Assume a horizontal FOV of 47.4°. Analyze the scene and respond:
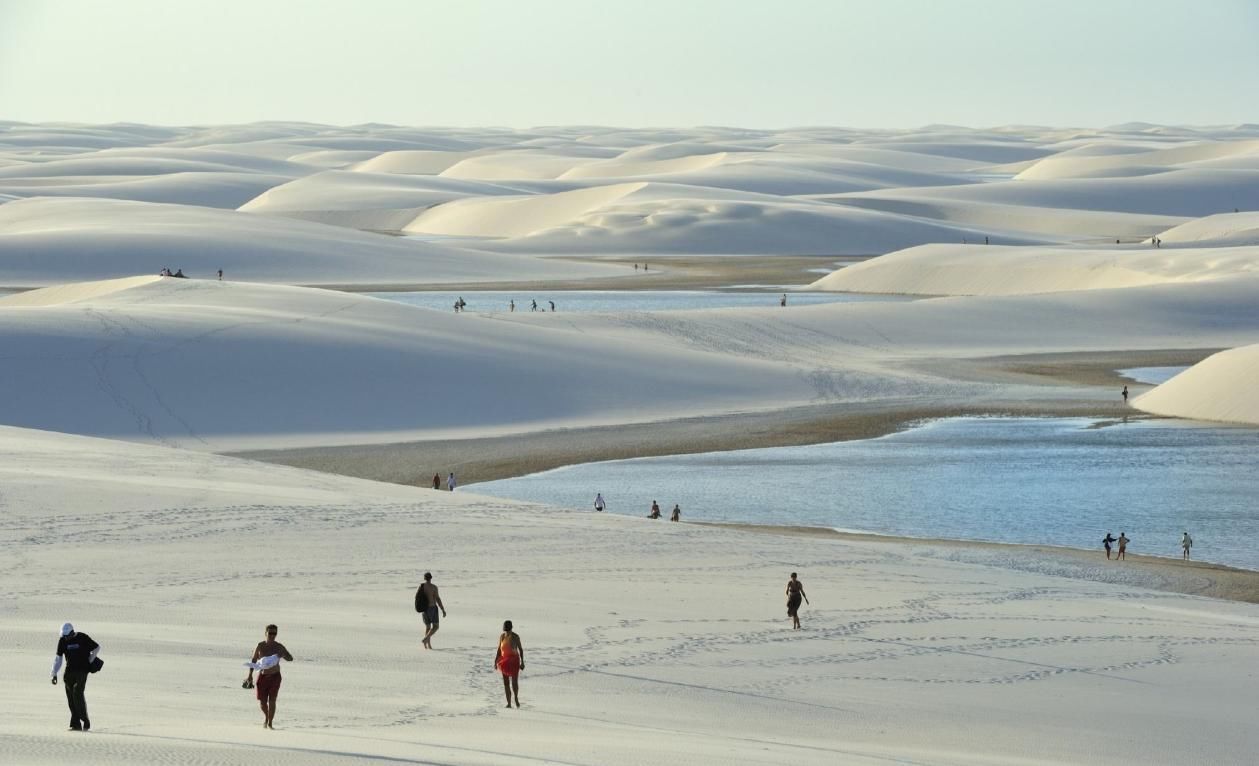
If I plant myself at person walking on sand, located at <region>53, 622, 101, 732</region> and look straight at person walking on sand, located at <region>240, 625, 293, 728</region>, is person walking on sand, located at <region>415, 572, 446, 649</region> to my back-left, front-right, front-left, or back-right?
front-left

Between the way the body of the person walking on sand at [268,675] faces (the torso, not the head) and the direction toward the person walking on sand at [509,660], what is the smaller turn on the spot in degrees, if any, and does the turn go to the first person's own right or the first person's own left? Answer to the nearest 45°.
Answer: approximately 135° to the first person's own left

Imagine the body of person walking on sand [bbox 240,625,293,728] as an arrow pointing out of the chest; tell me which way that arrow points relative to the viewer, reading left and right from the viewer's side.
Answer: facing the viewer

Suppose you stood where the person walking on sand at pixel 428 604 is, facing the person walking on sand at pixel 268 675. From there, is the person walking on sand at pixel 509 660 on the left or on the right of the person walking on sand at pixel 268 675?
left

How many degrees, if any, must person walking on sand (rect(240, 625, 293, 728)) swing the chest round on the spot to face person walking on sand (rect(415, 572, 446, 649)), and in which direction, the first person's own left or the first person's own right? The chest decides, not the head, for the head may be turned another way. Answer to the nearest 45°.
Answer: approximately 135° to the first person's own left

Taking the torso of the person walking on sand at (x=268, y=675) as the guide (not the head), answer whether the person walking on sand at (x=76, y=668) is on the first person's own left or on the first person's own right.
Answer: on the first person's own right
